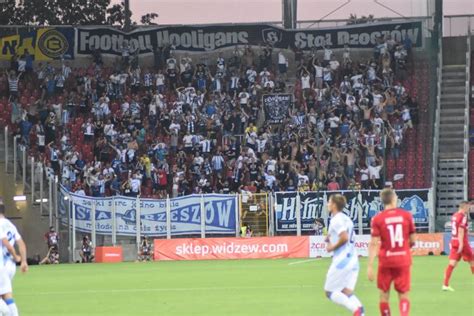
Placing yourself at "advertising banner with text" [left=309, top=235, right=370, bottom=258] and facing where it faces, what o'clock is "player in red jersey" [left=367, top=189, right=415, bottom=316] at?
The player in red jersey is roughly at 12 o'clock from the advertising banner with text.

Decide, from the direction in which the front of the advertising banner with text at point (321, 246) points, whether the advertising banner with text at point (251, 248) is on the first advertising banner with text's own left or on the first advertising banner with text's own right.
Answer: on the first advertising banner with text's own right

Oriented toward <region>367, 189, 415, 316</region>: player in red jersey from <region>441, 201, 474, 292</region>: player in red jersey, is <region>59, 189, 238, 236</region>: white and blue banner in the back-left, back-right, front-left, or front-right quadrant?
back-right

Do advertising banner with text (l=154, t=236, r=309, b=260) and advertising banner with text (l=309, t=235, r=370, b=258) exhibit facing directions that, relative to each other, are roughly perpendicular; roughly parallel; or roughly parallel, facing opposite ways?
roughly parallel

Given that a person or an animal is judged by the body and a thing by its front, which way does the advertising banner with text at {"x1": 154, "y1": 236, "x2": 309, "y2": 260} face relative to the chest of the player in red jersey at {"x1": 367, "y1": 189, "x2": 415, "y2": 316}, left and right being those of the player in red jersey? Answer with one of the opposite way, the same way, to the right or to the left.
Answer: the opposite way

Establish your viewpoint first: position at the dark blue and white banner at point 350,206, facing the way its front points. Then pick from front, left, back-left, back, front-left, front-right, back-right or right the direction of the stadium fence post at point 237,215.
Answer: right

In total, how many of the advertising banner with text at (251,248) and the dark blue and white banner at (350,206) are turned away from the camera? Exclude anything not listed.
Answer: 0

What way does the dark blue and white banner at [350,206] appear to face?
toward the camera

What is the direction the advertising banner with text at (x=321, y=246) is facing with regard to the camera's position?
facing the viewer

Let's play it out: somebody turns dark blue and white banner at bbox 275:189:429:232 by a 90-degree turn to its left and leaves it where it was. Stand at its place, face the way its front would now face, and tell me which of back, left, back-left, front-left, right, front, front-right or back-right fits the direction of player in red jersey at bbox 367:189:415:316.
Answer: right

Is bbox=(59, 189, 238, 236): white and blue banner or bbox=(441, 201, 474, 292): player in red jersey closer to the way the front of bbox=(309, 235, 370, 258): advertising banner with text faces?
the player in red jersey

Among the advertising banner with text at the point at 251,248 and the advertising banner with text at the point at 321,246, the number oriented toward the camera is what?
2

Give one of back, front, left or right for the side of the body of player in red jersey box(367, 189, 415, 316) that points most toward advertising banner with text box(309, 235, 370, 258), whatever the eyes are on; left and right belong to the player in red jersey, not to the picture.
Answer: front

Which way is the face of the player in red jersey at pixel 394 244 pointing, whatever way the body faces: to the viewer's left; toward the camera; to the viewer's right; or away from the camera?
away from the camera

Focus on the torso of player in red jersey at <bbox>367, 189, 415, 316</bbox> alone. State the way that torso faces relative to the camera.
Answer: away from the camera

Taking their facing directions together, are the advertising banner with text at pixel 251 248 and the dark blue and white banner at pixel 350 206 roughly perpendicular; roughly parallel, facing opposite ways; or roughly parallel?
roughly parallel
